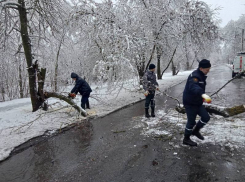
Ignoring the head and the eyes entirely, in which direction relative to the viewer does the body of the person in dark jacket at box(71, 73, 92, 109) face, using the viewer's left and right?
facing to the left of the viewer

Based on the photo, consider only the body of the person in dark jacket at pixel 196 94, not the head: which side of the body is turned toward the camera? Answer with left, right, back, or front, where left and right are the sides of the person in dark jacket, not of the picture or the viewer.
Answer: right

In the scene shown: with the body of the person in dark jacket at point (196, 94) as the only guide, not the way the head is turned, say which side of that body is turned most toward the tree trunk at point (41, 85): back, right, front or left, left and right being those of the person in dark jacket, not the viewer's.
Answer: back

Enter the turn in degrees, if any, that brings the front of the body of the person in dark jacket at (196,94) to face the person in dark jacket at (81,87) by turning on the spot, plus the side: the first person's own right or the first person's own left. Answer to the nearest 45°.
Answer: approximately 135° to the first person's own left

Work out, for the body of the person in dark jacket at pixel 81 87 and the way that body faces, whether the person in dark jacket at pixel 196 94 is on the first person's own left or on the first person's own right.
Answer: on the first person's own left

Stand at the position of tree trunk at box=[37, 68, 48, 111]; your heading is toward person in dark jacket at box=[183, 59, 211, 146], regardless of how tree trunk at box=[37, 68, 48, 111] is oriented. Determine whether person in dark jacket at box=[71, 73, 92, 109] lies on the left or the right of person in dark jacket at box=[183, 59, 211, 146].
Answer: left

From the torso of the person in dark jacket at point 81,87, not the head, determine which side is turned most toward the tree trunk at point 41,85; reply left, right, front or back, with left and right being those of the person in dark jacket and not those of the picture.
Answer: front
